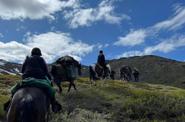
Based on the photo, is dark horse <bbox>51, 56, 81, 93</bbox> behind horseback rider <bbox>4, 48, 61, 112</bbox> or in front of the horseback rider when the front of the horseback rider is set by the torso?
in front

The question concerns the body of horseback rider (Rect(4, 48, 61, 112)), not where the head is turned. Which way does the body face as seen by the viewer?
away from the camera

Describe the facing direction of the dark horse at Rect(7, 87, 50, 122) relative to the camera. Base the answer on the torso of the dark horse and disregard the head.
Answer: away from the camera

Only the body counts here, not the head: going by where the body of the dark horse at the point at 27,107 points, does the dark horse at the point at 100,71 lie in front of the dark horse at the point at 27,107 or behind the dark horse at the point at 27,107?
in front
